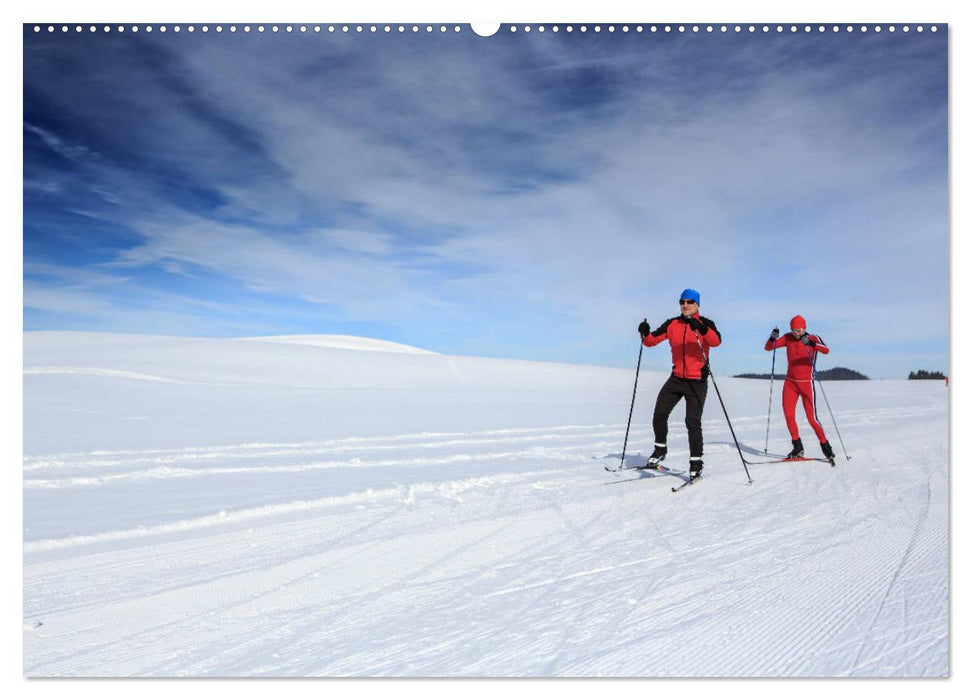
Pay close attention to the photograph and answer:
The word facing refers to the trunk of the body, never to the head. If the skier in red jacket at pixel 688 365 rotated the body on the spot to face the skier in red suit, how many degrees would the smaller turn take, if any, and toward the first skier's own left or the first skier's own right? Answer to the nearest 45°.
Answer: approximately 180°

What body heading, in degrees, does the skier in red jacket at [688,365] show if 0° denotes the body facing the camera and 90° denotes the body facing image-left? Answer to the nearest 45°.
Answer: approximately 45°

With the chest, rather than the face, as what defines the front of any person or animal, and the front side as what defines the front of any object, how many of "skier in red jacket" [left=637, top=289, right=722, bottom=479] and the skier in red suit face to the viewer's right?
0

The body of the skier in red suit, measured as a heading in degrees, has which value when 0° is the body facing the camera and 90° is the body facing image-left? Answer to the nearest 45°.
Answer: approximately 45°

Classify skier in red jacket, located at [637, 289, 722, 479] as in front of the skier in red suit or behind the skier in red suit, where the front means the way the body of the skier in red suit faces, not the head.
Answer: in front
